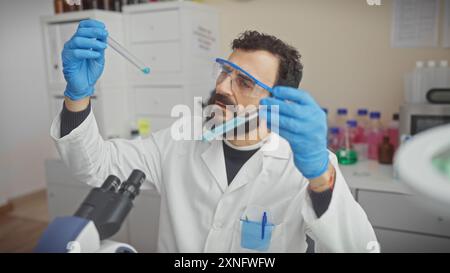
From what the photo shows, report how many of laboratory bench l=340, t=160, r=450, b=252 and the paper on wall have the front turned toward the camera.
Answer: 2

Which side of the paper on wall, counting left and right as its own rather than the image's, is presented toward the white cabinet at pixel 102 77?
right

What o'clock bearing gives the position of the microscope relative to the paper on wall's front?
The microscope is roughly at 1 o'clock from the paper on wall.

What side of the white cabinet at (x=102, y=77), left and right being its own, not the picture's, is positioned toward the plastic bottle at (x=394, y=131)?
left

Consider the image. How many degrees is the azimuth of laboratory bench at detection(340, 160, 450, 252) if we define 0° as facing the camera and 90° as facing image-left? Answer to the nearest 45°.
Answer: approximately 0°

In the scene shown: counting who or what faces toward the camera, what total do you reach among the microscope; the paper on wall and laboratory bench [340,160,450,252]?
2

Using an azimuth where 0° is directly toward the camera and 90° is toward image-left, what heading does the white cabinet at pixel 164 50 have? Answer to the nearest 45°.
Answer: approximately 45°

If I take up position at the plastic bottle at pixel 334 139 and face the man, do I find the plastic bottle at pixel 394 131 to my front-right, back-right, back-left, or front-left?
back-left

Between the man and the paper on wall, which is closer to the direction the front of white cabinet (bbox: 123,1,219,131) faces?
the man
